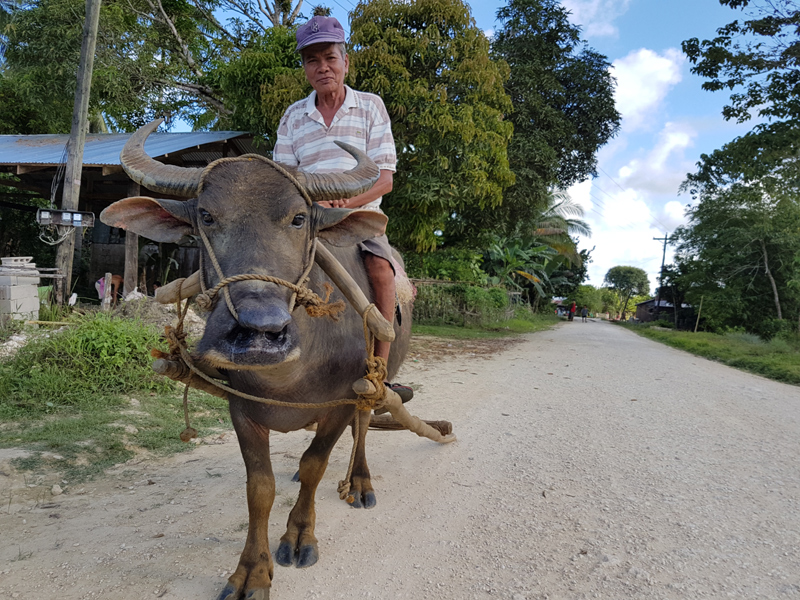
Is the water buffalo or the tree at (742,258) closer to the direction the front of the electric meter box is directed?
the water buffalo

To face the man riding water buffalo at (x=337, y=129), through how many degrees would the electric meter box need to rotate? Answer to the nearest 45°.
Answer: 0° — it already faces them

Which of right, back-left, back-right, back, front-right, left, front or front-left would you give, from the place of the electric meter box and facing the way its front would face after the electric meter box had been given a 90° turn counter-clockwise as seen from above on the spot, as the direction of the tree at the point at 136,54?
left

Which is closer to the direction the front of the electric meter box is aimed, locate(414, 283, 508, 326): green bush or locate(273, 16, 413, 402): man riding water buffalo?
the man riding water buffalo

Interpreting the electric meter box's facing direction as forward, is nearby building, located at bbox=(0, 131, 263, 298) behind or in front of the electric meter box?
behind

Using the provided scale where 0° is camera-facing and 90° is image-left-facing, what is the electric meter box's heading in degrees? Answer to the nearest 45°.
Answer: approximately 0°
